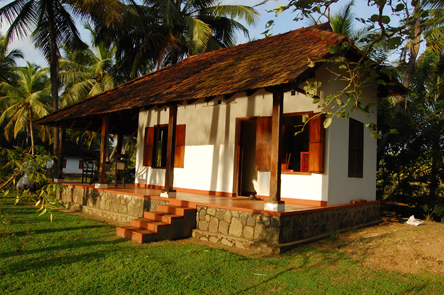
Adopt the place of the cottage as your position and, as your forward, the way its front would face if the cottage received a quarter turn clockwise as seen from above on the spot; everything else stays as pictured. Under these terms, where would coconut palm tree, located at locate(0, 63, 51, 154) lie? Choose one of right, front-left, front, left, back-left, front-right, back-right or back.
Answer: front

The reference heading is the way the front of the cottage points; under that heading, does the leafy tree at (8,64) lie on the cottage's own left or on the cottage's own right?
on the cottage's own right

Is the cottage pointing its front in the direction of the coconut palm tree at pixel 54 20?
no

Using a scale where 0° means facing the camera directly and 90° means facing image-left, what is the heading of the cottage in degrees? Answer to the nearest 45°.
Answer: approximately 45°

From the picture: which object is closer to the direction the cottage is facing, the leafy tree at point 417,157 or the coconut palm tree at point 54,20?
the coconut palm tree

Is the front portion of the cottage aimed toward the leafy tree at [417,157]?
no

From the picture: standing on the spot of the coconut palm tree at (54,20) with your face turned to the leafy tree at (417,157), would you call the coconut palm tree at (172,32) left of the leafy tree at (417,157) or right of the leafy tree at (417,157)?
left

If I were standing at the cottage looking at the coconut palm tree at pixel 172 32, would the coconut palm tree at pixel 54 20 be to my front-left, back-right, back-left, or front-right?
front-left

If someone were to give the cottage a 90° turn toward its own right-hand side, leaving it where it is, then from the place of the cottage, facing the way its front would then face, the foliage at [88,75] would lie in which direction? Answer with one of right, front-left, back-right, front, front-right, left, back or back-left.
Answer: front

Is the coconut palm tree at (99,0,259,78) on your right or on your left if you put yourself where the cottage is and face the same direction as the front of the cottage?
on your right

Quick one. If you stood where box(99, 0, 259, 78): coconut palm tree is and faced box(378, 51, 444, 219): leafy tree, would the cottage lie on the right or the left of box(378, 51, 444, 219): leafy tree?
right
